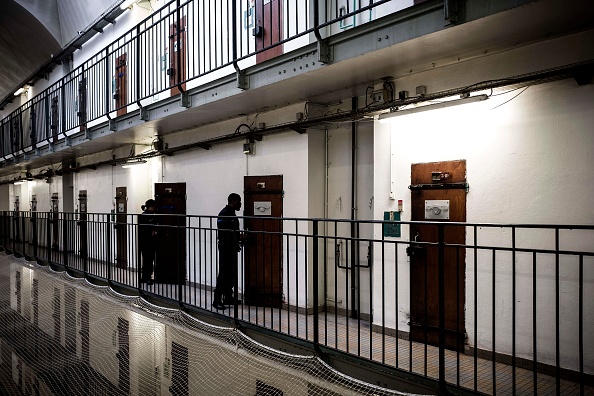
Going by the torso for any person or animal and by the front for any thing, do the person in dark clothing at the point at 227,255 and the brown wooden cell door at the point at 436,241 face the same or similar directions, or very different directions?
very different directions
